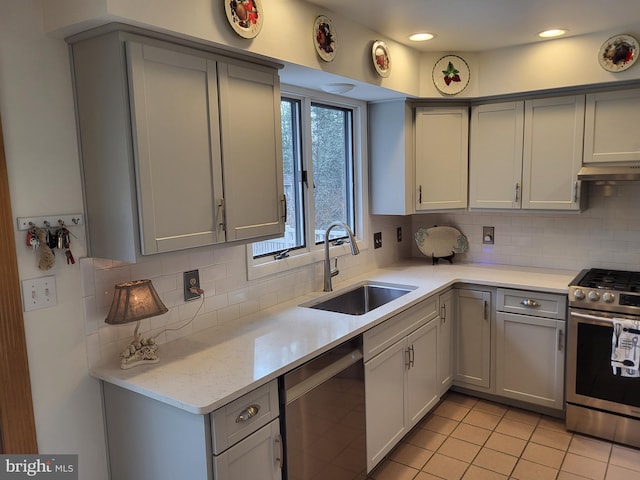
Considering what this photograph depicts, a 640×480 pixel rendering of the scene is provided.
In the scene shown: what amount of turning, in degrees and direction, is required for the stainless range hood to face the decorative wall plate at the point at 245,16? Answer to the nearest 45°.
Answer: approximately 45° to its right

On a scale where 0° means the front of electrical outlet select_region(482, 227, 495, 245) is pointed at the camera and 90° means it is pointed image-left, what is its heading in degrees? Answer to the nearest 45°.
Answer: approximately 0°

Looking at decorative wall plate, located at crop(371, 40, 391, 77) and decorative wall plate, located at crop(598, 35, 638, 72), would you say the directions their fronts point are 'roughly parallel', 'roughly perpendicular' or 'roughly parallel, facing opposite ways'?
roughly perpendicular

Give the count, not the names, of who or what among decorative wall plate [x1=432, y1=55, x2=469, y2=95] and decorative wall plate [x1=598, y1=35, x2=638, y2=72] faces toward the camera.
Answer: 2

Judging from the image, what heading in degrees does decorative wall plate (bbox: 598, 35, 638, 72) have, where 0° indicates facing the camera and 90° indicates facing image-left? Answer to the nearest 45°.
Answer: approximately 0°

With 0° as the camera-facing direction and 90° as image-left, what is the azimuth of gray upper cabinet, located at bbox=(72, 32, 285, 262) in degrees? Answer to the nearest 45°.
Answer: approximately 315°

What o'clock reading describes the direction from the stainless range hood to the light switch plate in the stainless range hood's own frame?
The light switch plate is roughly at 1 o'clock from the stainless range hood.

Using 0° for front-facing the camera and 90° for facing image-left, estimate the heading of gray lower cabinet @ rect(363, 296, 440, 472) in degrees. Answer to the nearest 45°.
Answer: approximately 315°

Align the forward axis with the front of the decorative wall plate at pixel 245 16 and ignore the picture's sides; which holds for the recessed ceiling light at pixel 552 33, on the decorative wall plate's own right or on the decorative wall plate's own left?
on the decorative wall plate's own left
